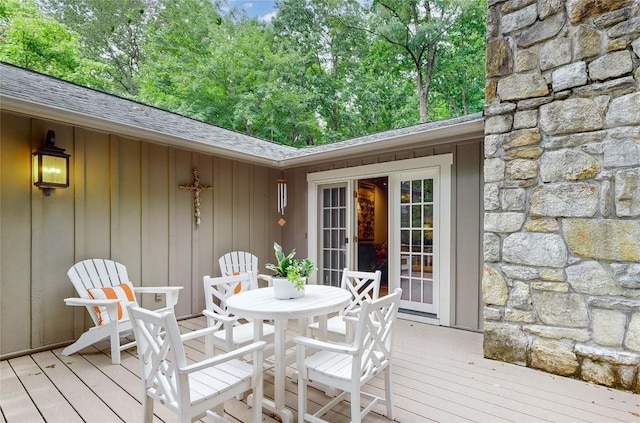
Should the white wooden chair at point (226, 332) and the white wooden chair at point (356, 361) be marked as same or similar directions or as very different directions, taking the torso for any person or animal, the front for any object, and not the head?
very different directions

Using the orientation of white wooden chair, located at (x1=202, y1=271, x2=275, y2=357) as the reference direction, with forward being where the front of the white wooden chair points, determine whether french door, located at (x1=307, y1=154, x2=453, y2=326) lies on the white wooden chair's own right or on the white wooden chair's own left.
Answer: on the white wooden chair's own left

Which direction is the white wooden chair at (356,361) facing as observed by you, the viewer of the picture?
facing away from the viewer and to the left of the viewer

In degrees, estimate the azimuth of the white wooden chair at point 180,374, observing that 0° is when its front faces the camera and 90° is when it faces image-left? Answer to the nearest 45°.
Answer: approximately 225°

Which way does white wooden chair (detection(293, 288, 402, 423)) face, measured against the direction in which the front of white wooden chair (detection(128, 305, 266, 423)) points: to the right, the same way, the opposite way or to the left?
to the left

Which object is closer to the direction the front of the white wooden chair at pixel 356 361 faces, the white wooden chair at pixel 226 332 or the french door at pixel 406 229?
the white wooden chair

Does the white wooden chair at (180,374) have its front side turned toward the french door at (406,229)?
yes
